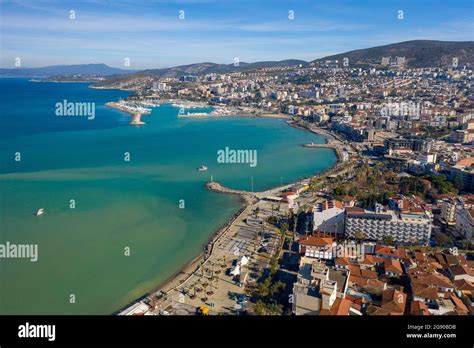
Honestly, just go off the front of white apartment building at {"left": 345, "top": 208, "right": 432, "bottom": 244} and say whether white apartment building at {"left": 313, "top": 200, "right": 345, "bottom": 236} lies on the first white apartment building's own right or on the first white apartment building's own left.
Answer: on the first white apartment building's own right

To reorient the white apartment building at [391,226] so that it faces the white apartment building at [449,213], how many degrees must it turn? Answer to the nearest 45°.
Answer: approximately 135° to its left

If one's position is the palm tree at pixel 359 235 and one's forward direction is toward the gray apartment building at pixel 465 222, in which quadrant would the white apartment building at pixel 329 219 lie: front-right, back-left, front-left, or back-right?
back-left

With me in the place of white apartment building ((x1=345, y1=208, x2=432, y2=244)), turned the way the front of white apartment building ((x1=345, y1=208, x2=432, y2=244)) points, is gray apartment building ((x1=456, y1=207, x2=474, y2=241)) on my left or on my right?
on my left

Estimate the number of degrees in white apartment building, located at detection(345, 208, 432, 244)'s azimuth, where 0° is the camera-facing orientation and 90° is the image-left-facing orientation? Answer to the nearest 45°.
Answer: approximately 0°
